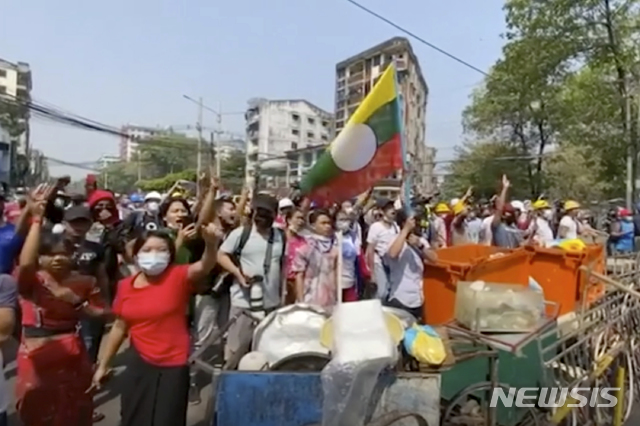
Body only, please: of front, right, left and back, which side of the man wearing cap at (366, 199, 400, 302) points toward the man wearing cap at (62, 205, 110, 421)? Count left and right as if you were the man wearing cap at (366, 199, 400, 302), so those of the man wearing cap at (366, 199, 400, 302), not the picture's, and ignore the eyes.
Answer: right

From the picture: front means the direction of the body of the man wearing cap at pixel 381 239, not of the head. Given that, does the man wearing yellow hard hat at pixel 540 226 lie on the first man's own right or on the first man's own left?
on the first man's own left

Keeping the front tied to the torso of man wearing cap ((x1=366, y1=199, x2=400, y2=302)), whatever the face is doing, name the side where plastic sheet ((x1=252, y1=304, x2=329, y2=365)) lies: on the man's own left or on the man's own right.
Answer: on the man's own right

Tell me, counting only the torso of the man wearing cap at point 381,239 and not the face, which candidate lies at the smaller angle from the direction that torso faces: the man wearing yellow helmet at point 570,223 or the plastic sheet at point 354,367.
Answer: the plastic sheet

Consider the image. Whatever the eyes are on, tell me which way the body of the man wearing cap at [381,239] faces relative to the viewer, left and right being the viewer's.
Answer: facing the viewer and to the right of the viewer

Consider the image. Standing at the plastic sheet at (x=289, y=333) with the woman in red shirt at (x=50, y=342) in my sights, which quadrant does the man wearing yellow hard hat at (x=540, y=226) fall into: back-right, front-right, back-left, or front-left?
back-right

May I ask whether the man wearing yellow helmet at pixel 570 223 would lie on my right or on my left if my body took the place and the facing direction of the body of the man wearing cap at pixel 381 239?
on my left

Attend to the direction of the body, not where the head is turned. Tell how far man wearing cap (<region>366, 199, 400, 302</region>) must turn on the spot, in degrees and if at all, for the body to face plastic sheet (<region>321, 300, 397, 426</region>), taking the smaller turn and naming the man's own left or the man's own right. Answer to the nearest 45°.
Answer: approximately 45° to the man's own right
